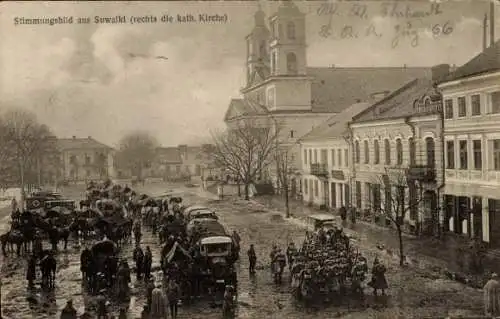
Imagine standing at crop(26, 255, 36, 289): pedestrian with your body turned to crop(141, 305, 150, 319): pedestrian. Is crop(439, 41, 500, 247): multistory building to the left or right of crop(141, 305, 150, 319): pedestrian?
left

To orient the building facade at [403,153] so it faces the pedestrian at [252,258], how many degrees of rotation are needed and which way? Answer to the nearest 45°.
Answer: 0° — it already faces them

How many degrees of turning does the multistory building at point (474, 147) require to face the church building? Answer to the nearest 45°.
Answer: approximately 45° to its right

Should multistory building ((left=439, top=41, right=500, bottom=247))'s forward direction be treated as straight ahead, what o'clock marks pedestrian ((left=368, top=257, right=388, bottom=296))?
The pedestrian is roughly at 12 o'clock from the multistory building.

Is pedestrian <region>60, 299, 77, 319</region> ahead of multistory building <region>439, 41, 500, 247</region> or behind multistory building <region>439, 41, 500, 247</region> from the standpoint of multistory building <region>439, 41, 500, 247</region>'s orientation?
ahead

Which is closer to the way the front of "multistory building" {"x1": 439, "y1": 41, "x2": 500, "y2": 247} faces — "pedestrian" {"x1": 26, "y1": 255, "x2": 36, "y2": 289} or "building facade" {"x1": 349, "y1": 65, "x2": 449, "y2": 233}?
the pedestrian

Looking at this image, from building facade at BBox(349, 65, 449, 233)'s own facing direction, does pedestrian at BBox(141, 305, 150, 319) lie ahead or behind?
ahead

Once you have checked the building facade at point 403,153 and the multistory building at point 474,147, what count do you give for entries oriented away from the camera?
0

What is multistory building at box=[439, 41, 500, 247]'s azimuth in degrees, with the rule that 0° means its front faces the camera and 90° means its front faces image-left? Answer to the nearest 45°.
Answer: approximately 45°
